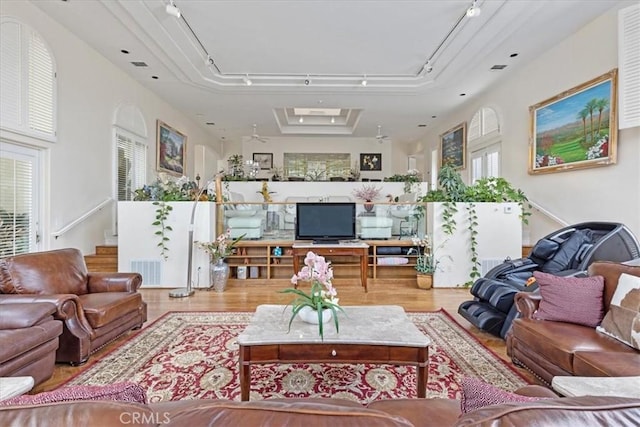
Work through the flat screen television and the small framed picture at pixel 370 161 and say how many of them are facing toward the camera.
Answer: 2

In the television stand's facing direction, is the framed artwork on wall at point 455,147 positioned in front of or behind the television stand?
behind

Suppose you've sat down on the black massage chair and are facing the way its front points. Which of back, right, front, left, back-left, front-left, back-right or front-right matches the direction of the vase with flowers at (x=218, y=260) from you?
front-right

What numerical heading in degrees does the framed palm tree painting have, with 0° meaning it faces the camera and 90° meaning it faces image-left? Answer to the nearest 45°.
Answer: approximately 45°

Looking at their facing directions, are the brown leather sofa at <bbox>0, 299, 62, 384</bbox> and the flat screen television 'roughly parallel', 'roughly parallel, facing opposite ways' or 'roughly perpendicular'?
roughly perpendicular

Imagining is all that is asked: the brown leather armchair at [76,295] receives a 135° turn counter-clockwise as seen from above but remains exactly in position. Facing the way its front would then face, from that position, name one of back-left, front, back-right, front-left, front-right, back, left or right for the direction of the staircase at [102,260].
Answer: front

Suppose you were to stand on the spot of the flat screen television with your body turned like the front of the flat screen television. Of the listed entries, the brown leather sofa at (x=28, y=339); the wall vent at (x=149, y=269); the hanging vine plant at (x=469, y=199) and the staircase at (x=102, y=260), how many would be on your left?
1

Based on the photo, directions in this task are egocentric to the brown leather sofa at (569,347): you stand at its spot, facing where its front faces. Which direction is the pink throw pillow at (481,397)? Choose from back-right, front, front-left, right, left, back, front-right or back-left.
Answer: front-left

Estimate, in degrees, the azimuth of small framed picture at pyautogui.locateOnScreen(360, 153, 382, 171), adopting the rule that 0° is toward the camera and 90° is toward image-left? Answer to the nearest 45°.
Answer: approximately 0°

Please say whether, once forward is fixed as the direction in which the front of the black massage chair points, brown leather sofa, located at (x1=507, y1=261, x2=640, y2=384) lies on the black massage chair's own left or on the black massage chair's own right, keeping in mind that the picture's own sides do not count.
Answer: on the black massage chair's own left

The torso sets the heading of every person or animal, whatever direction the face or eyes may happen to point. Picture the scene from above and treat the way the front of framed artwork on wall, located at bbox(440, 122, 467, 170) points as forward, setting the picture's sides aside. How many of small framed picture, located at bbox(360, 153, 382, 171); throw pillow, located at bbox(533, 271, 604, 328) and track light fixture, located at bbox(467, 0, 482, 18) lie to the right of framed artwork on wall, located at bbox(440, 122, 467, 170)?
1

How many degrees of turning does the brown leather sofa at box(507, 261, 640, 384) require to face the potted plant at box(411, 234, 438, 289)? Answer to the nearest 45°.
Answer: approximately 90° to its right

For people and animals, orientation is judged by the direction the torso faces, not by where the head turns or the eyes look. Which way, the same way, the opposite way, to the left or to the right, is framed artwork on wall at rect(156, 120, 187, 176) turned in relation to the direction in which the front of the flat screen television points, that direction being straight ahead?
to the left

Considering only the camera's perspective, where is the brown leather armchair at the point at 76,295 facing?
facing the viewer and to the right of the viewer

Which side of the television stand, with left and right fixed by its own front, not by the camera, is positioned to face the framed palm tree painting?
left

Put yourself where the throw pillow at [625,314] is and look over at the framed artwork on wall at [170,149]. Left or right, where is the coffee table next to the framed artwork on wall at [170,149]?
left

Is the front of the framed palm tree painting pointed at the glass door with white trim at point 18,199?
yes

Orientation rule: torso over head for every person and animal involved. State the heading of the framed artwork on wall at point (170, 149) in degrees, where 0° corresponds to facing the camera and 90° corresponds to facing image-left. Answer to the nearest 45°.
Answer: approximately 315°

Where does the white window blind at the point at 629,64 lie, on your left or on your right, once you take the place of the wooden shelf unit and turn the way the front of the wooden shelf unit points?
on your left

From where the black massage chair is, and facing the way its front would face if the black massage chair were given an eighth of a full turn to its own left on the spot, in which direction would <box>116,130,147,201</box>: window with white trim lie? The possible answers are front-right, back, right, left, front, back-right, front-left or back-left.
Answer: right

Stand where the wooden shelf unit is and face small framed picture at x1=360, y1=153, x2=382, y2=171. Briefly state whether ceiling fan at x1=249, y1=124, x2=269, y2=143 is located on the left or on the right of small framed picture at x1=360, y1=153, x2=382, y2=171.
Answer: left
